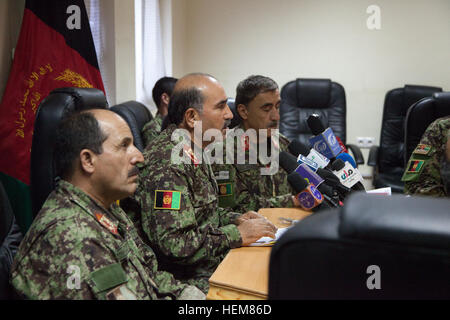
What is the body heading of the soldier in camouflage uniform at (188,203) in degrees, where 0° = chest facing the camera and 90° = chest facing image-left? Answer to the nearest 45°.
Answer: approximately 270°

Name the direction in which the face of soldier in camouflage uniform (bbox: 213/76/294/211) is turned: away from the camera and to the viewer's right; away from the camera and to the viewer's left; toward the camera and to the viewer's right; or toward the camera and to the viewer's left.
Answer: toward the camera and to the viewer's right

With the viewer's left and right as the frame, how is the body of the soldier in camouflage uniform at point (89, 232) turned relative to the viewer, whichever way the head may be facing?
facing to the right of the viewer

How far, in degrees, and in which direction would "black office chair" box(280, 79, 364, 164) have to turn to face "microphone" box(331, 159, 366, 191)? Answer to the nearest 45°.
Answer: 0° — it already faces it

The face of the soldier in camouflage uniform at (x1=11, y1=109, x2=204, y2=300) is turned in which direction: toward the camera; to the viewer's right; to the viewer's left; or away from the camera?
to the viewer's right

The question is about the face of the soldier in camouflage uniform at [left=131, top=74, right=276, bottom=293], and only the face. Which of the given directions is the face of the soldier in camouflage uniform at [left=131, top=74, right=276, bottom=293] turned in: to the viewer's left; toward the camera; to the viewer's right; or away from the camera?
to the viewer's right
